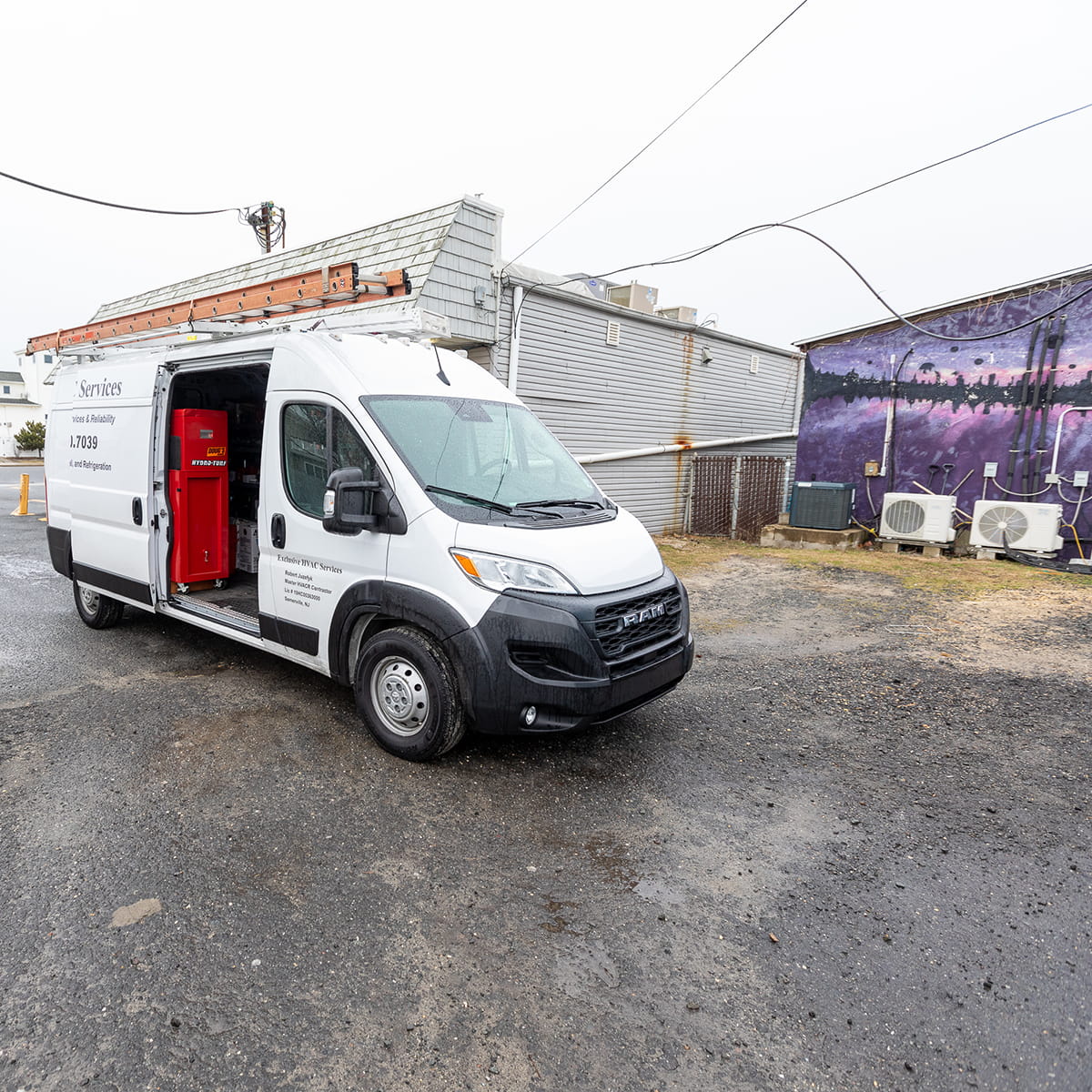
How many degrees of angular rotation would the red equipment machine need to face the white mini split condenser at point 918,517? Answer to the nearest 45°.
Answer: approximately 90° to its left

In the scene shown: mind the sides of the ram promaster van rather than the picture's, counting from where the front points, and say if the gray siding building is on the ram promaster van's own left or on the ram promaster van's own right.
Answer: on the ram promaster van's own left

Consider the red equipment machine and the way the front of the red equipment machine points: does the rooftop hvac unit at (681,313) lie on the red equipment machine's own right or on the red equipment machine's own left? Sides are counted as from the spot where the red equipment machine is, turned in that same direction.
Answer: on the red equipment machine's own left

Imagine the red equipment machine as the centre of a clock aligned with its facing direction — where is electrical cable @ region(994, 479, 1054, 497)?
The electrical cable is roughly at 9 o'clock from the red equipment machine.

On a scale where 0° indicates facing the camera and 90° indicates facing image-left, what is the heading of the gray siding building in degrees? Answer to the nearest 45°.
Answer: approximately 45°

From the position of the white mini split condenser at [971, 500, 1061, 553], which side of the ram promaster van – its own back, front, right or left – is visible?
left

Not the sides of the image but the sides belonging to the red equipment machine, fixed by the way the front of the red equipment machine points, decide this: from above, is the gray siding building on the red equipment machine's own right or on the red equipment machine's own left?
on the red equipment machine's own left

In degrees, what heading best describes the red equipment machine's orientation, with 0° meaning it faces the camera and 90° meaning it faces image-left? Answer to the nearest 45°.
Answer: approximately 0°

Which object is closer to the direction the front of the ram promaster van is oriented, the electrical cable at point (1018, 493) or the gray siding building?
the electrical cable
